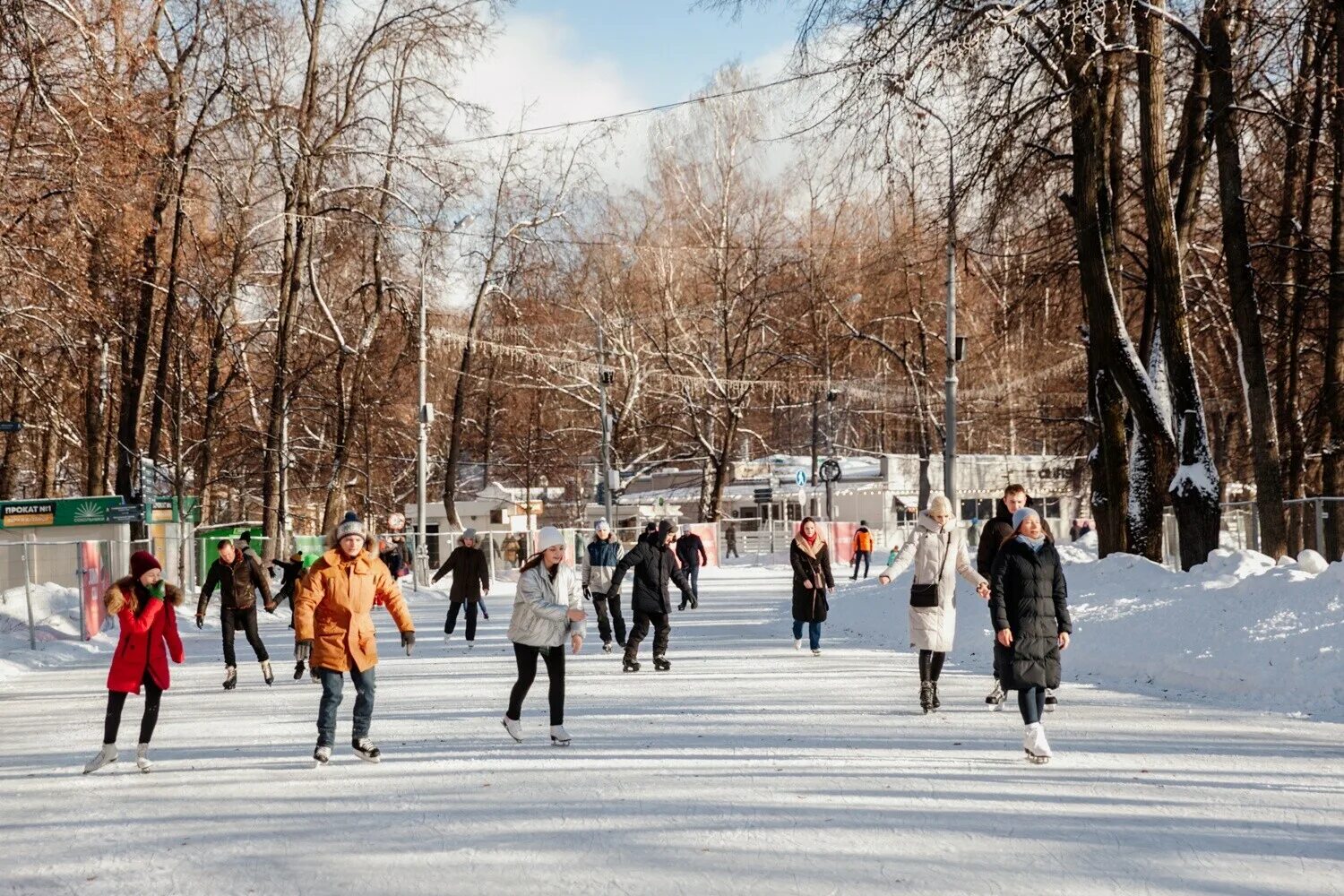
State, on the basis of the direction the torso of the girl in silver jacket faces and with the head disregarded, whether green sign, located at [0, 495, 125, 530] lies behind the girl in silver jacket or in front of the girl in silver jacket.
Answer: behind

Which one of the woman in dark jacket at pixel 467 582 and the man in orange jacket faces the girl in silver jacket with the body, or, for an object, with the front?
the woman in dark jacket

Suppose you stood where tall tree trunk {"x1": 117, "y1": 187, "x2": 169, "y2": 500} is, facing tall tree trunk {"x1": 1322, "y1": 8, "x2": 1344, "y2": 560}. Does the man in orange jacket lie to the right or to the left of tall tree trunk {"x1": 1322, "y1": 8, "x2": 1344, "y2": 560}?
right

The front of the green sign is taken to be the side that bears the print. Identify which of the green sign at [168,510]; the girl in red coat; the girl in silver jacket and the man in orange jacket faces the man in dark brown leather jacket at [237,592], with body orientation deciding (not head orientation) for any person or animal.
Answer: the green sign

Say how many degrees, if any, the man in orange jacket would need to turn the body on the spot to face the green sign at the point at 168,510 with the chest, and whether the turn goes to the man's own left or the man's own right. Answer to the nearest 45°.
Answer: approximately 180°

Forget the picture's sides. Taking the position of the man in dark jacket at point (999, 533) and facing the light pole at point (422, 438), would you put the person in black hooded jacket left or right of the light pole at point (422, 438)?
left
